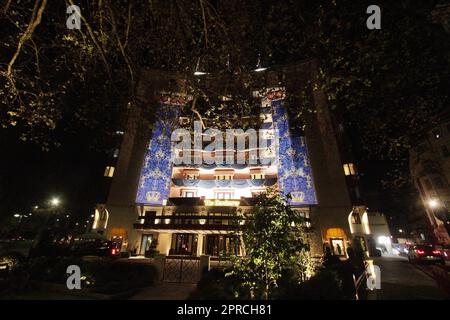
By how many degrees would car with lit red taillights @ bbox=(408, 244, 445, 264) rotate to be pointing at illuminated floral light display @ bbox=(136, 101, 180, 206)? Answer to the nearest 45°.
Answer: approximately 90° to its left

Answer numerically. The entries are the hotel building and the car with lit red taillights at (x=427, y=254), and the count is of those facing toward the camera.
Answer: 1

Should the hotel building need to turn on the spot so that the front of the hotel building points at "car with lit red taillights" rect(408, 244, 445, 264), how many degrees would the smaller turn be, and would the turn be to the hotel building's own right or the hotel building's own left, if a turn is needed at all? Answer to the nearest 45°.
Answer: approximately 90° to the hotel building's own left

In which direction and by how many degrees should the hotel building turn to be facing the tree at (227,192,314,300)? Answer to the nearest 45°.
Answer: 0° — it already faces it

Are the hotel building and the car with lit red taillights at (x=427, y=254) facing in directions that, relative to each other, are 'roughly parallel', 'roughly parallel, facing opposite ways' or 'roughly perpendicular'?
roughly parallel, facing opposite ways

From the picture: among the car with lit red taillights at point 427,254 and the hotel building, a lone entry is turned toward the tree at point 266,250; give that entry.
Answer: the hotel building

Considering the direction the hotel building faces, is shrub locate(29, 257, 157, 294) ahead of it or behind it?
ahead

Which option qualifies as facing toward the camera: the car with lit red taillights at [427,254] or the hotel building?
the hotel building

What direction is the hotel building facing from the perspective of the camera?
toward the camera

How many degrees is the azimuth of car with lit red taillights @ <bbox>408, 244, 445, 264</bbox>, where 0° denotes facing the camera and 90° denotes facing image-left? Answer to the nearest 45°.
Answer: approximately 135°

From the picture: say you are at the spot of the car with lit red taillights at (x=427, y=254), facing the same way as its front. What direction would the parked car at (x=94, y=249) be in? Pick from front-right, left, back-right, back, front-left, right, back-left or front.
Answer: left
